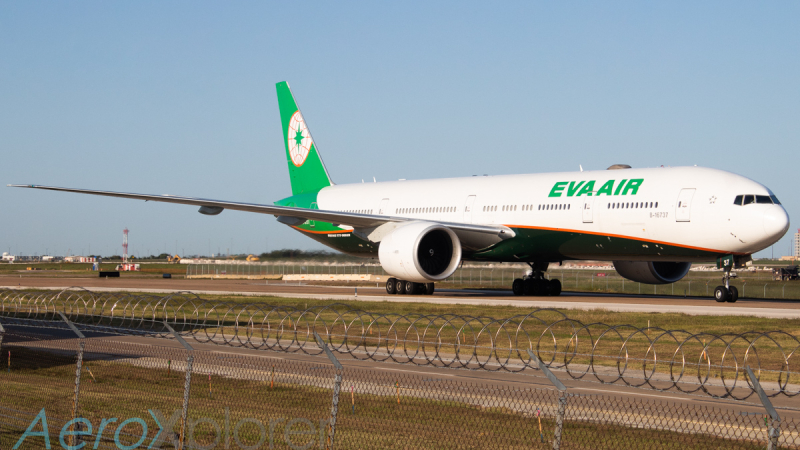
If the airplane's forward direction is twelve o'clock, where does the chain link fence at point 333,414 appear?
The chain link fence is roughly at 2 o'clock from the airplane.

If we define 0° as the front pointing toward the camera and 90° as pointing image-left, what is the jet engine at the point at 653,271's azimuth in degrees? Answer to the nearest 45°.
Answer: approximately 315°

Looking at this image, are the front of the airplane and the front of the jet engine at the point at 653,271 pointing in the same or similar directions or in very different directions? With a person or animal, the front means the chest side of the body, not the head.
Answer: same or similar directions

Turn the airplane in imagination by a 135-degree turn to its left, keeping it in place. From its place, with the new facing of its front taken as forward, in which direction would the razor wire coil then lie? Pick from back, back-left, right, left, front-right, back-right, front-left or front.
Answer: back

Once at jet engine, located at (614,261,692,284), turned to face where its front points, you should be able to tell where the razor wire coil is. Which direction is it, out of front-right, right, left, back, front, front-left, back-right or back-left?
front-right

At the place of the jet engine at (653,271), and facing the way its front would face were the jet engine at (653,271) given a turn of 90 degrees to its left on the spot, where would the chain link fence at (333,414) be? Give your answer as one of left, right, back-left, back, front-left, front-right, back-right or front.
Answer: back-right
